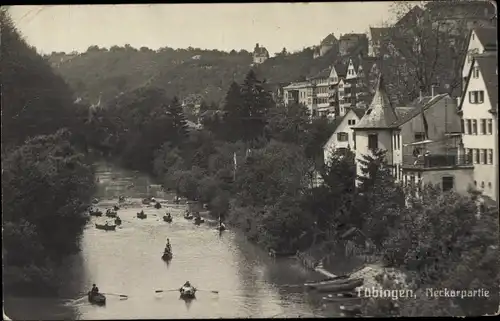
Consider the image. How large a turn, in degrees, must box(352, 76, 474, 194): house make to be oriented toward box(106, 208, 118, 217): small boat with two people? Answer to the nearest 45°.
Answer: approximately 45° to its right

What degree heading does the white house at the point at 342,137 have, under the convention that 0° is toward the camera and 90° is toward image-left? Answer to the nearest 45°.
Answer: approximately 45°
